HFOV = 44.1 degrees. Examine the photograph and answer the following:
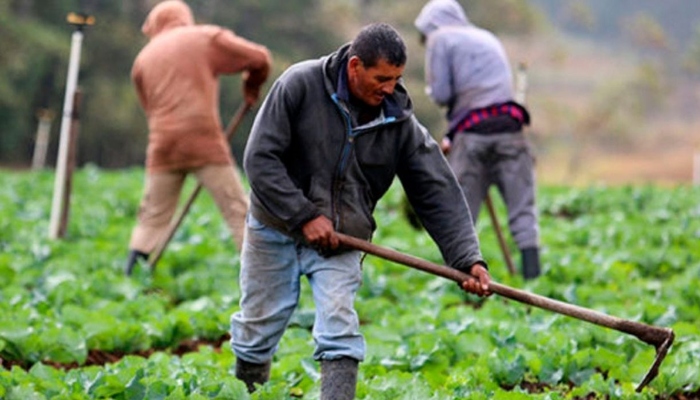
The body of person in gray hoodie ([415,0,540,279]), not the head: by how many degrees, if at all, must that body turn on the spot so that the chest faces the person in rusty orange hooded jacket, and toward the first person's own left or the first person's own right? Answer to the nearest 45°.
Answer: approximately 45° to the first person's own left

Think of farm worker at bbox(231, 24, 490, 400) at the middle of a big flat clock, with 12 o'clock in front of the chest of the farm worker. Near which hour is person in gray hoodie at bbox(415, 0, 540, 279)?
The person in gray hoodie is roughly at 8 o'clock from the farm worker.

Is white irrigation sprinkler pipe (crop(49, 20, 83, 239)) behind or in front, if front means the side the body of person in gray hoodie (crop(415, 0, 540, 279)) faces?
in front

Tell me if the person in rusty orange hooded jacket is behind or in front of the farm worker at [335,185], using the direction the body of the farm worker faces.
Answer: behind

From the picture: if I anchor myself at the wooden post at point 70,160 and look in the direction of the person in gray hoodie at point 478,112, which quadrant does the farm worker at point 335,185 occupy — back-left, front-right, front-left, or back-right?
front-right

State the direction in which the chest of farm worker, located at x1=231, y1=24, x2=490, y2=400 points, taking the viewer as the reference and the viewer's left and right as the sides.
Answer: facing the viewer and to the right of the viewer

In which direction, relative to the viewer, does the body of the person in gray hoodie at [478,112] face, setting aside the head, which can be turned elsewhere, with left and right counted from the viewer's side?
facing away from the viewer and to the left of the viewer

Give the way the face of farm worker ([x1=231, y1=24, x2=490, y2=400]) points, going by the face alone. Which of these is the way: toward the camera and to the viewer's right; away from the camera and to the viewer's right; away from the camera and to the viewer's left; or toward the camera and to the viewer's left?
toward the camera and to the viewer's right

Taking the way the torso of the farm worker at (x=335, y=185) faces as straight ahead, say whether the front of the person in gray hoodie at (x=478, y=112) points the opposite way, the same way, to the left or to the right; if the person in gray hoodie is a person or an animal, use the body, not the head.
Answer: the opposite way

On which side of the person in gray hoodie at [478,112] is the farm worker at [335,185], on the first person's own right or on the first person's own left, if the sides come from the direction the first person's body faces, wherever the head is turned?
on the first person's own left
